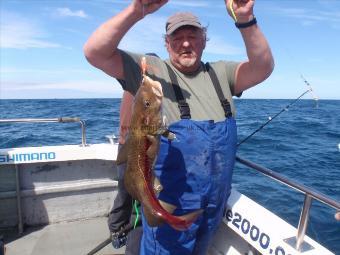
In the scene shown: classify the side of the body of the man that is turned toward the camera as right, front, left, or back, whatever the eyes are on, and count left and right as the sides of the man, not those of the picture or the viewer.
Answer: front
